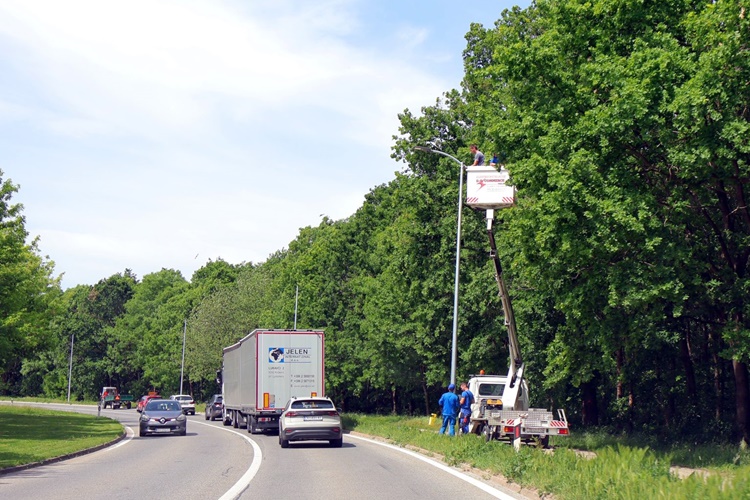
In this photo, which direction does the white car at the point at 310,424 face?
away from the camera

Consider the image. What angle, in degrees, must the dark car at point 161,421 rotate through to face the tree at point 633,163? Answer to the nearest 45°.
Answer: approximately 45° to its left

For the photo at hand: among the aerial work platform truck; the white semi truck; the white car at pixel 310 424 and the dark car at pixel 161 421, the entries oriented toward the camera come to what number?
1

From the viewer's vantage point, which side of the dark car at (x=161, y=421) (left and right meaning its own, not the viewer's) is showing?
front

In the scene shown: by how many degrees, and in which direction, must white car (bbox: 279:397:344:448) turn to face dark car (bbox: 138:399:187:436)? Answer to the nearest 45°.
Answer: approximately 45° to its left

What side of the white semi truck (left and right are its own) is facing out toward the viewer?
back

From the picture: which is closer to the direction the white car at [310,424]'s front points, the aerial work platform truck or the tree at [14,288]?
the tree

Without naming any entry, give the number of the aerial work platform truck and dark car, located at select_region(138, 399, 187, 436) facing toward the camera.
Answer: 1

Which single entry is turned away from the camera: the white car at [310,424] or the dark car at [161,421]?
the white car

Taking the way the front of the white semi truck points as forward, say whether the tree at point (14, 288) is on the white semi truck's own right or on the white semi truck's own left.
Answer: on the white semi truck's own left

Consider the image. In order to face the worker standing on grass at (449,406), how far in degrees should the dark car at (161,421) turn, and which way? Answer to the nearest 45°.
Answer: approximately 45° to its left

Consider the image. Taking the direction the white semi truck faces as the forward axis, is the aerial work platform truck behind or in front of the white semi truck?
behind

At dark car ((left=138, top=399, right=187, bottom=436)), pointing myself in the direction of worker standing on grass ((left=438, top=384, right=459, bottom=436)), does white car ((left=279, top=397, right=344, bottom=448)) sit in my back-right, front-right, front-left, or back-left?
front-right

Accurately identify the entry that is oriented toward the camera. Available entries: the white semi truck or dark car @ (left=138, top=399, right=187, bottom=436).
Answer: the dark car

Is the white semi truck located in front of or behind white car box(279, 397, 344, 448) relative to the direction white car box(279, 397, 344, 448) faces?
in front
